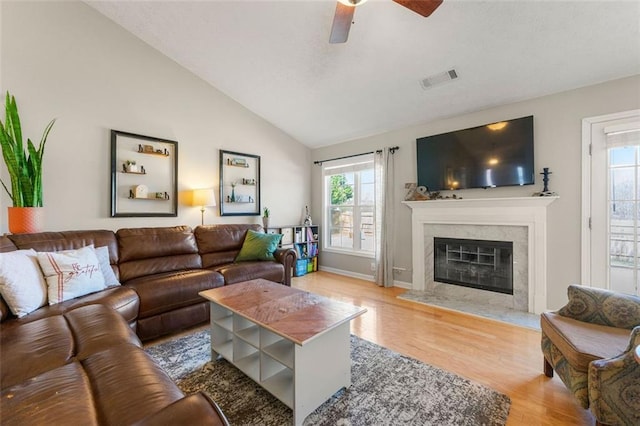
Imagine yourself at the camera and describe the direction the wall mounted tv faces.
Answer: facing the viewer and to the left of the viewer

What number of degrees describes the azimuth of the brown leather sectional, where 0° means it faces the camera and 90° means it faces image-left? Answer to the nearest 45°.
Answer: approximately 315°

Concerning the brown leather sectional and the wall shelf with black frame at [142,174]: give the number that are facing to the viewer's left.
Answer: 0

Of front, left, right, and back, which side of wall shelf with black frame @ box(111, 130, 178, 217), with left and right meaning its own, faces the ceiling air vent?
front

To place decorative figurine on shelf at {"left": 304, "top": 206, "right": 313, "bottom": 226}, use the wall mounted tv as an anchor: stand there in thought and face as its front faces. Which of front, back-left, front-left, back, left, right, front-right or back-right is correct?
front-right

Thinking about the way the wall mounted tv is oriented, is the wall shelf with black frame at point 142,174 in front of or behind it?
in front

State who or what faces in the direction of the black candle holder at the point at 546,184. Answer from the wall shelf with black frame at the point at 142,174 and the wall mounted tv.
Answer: the wall shelf with black frame

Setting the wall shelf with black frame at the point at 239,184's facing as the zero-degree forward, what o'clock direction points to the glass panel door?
The glass panel door is roughly at 12 o'clock from the wall shelf with black frame.

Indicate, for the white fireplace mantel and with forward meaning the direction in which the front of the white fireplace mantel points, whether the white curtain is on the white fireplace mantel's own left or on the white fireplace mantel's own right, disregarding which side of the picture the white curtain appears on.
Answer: on the white fireplace mantel's own right

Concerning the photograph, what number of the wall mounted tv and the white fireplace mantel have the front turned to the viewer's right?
0

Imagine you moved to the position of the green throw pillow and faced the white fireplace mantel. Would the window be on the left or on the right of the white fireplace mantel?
left

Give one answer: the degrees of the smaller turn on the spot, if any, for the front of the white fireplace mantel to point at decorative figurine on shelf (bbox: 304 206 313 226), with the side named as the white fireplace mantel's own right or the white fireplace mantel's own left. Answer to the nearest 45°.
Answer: approximately 45° to the white fireplace mantel's own right

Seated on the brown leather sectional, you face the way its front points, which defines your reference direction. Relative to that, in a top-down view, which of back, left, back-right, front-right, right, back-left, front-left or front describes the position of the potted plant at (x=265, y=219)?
left
